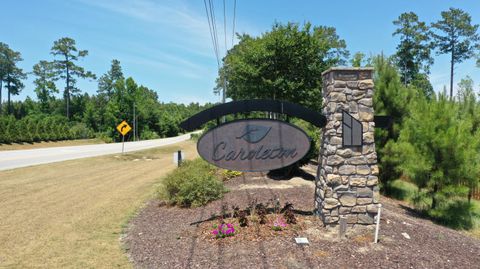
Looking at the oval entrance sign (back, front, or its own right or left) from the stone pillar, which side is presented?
left

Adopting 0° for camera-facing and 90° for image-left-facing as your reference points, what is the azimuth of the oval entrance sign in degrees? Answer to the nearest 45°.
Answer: approximately 0°

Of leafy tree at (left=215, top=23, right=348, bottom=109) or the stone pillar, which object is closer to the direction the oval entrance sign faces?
the stone pillar

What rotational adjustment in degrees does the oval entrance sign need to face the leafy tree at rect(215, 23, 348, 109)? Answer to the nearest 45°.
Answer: approximately 180°

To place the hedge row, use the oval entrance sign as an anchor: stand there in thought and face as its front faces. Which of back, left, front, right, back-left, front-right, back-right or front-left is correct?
back-right
